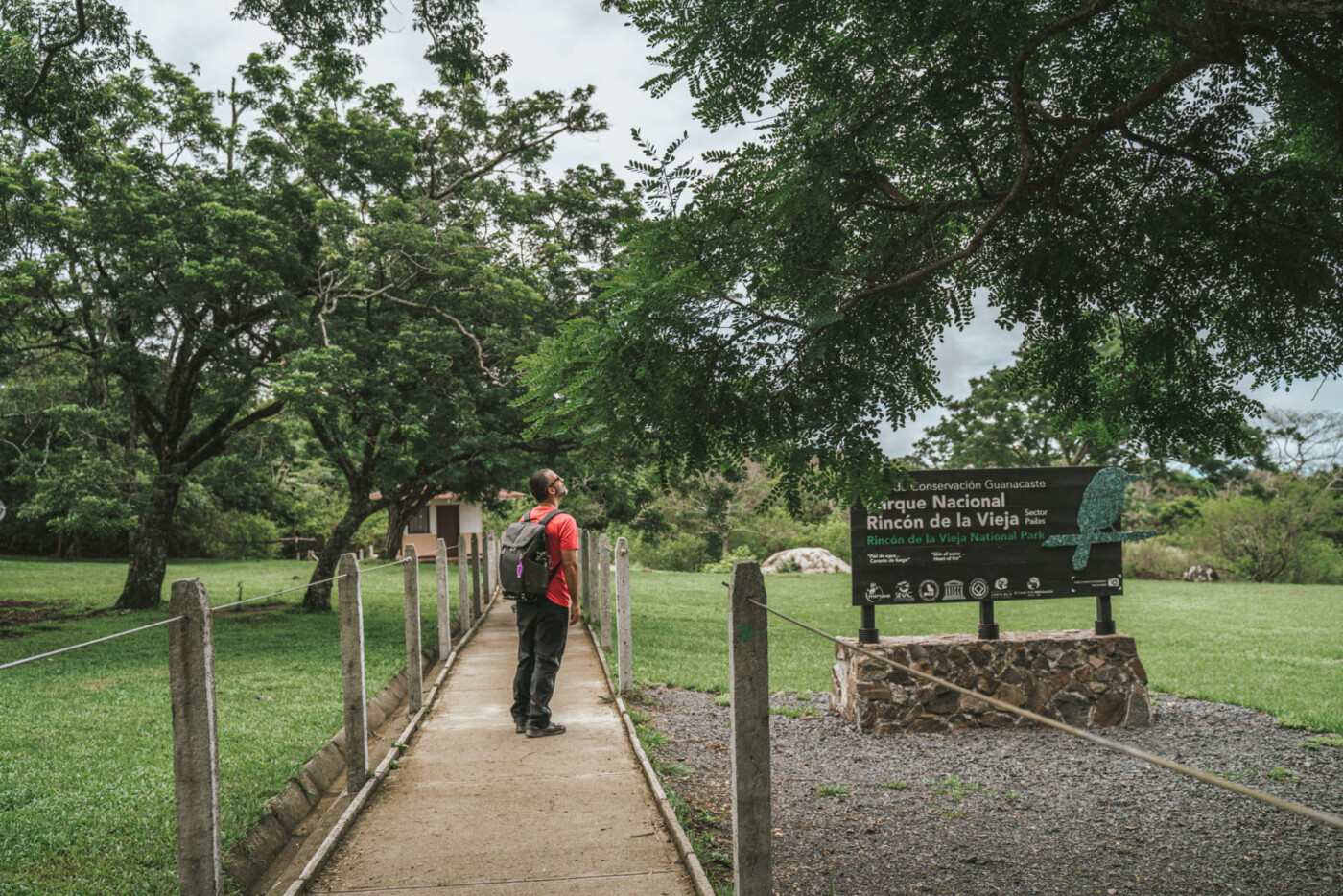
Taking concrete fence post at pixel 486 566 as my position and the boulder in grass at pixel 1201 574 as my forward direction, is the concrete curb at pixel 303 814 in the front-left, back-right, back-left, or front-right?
back-right

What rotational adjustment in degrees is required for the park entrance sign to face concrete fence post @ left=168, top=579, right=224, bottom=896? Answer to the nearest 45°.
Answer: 0° — it already faces it

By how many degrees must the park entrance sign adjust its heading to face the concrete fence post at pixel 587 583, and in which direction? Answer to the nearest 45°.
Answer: approximately 135° to its right

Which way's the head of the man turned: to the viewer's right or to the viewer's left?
to the viewer's right

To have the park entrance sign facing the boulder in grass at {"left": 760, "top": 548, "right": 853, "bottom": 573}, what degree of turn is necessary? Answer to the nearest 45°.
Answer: approximately 180°

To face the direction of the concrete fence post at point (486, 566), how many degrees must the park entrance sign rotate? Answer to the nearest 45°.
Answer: approximately 135° to its right

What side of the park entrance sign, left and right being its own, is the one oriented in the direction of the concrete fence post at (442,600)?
right

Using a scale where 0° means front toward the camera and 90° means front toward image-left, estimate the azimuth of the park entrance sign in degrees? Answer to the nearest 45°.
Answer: approximately 0°

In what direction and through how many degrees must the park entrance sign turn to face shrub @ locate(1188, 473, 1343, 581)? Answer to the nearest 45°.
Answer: approximately 180°

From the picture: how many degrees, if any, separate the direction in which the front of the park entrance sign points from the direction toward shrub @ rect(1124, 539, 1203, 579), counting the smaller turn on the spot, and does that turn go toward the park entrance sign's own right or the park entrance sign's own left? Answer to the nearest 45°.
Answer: approximately 180°

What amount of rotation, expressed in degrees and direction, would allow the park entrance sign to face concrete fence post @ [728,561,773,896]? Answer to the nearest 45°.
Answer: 0° — it already faces it
